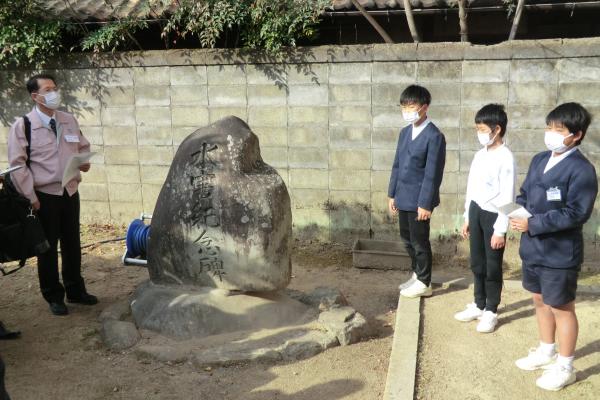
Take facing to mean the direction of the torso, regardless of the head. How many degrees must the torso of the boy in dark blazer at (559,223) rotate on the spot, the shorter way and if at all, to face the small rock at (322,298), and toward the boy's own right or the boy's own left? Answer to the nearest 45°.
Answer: approximately 45° to the boy's own right

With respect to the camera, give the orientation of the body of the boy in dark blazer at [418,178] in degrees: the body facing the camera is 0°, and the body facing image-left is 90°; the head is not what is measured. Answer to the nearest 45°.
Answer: approximately 45°

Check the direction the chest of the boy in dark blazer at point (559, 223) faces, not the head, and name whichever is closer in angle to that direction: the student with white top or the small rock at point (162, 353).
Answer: the small rock

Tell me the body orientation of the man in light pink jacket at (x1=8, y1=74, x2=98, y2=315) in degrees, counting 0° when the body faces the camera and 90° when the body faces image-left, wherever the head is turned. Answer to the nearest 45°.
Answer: approximately 315°

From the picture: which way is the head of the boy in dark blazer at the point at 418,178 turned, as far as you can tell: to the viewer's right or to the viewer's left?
to the viewer's left
